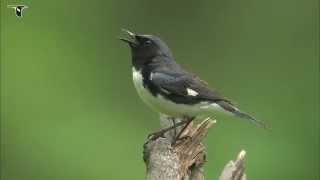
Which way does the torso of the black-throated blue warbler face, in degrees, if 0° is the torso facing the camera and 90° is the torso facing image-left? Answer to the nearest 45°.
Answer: approximately 90°
